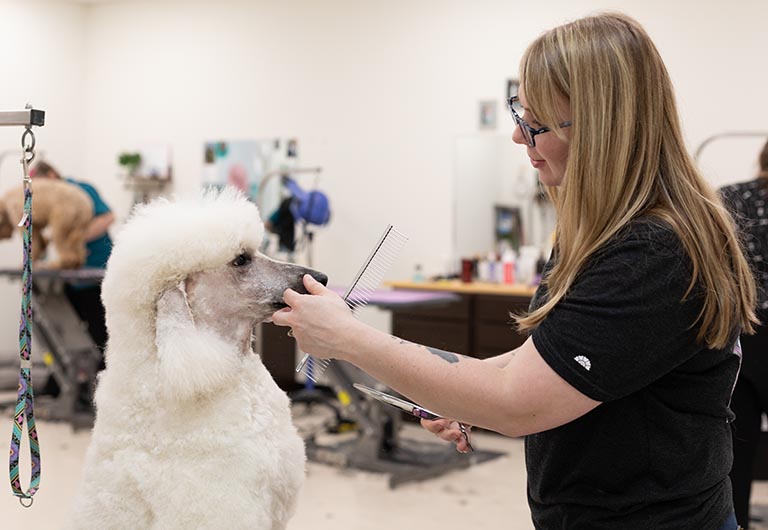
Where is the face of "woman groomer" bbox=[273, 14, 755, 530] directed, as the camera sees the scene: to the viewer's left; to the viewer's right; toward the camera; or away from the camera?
to the viewer's left

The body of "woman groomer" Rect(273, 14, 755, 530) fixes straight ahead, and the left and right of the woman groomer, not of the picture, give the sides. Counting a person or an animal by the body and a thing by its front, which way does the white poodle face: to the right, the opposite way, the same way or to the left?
the opposite way

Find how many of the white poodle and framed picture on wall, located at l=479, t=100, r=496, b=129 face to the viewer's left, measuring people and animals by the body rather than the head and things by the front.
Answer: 0

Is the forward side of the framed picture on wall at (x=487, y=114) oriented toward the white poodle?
yes

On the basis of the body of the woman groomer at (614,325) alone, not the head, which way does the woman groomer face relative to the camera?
to the viewer's left

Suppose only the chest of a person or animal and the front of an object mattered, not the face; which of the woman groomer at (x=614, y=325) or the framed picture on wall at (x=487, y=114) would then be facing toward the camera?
the framed picture on wall

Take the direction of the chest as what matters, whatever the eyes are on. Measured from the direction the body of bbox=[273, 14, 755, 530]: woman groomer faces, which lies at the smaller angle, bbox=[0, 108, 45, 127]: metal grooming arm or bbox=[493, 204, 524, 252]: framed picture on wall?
the metal grooming arm

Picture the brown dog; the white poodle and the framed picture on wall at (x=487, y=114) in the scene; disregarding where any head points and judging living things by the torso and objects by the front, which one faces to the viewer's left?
the brown dog

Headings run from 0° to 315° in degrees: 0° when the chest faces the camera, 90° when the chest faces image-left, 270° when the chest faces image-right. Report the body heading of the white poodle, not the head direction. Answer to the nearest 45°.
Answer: approximately 270°

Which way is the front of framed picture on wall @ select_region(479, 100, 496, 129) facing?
toward the camera

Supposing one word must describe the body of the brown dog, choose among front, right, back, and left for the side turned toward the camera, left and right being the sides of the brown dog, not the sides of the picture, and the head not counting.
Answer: left

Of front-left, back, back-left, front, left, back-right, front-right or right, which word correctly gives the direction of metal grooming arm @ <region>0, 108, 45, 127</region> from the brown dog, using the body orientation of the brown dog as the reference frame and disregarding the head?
left
